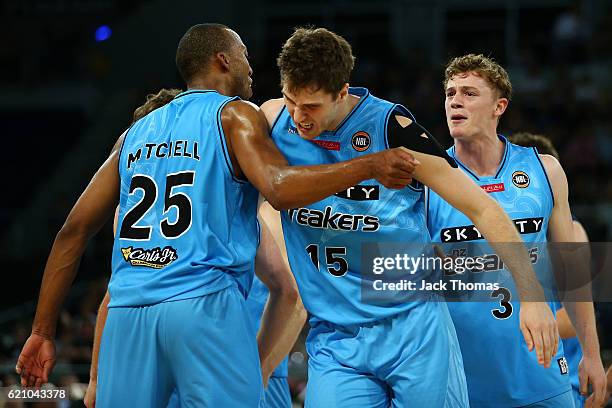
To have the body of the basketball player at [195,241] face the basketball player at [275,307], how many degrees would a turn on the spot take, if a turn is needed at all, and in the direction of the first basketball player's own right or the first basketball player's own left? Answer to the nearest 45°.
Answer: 0° — they already face them

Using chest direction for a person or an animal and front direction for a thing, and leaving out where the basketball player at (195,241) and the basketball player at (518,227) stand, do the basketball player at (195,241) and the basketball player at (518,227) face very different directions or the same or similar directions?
very different directions

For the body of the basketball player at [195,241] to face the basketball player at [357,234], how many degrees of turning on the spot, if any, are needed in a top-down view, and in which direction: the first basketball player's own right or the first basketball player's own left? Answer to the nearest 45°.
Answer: approximately 45° to the first basketball player's own right

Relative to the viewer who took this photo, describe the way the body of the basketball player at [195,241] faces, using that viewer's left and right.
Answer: facing away from the viewer and to the right of the viewer
